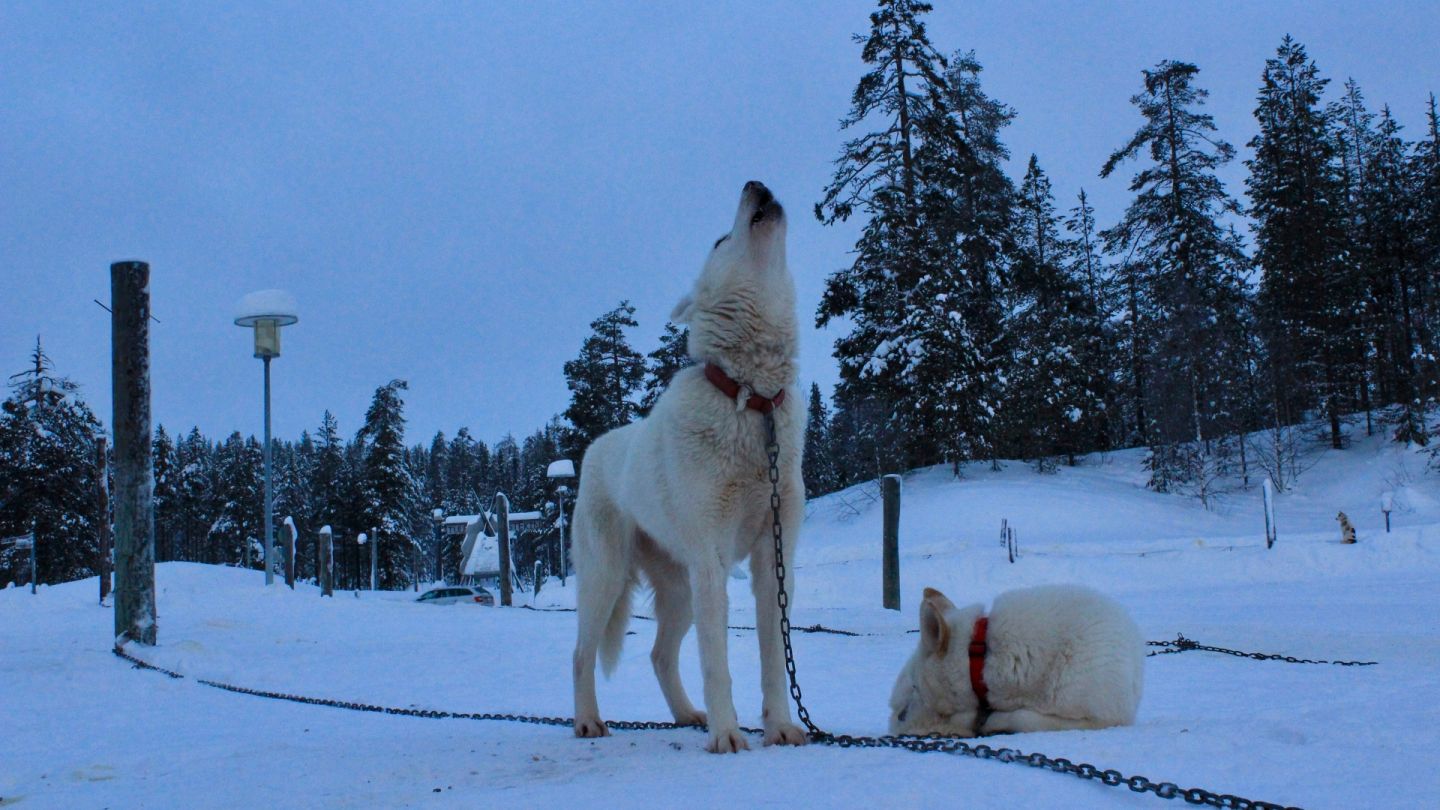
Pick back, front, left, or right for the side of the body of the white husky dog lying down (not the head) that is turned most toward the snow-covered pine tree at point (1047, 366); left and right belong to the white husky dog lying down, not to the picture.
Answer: right

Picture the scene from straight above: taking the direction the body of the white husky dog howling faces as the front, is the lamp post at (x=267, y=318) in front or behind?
behind

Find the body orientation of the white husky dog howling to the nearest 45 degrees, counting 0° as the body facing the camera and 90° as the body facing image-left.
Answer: approximately 315°

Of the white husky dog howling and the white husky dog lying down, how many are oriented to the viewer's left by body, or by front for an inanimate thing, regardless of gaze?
1

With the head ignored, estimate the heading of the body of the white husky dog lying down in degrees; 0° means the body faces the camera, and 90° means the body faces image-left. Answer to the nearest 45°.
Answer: approximately 90°

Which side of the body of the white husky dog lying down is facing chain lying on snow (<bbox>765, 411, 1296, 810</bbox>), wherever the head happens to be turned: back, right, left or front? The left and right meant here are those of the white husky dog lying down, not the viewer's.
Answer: left

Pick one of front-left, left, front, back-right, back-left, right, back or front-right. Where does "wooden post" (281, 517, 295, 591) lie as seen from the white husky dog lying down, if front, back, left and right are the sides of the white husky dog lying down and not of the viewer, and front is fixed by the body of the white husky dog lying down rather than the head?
front-right

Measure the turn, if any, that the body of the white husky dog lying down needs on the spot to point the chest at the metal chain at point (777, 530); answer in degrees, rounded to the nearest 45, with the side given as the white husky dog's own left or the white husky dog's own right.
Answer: approximately 45° to the white husky dog's own left

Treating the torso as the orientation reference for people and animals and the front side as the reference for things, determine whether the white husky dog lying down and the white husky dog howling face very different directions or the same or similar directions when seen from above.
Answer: very different directions

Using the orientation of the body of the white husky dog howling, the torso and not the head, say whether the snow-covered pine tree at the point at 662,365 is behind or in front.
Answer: behind
